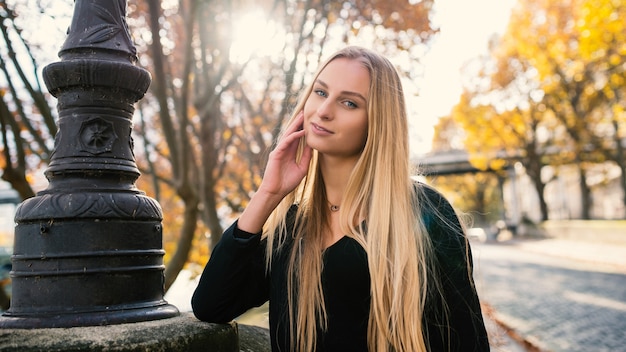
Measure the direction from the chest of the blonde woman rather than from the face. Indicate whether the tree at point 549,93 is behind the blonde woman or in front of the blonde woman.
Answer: behind

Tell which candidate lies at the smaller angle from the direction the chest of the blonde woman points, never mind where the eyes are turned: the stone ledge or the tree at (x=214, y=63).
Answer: the stone ledge

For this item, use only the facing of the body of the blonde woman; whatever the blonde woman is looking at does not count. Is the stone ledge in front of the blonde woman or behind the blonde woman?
in front

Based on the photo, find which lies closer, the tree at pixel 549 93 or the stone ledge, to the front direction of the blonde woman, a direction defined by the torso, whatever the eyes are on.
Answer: the stone ledge

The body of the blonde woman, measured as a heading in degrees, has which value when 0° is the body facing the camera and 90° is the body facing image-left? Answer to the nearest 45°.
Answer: approximately 45°
